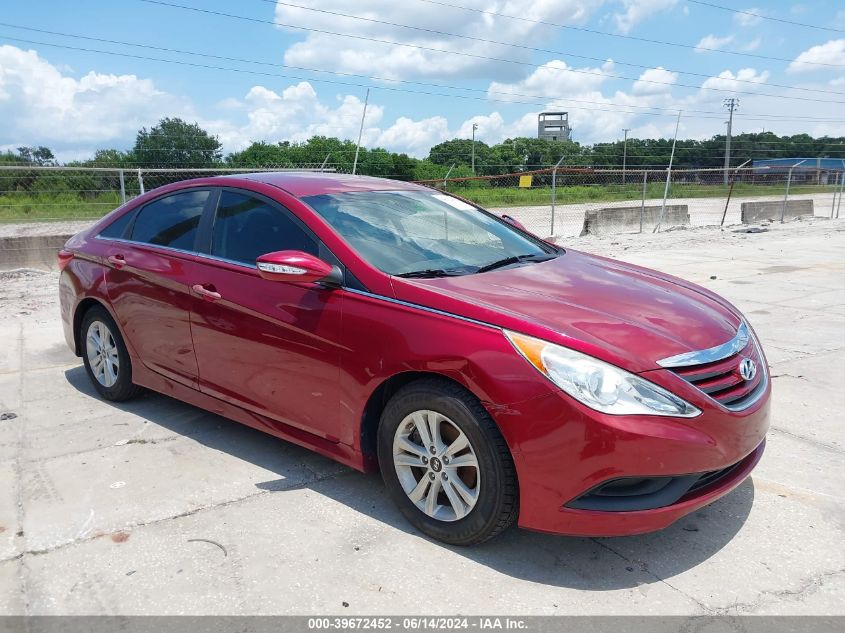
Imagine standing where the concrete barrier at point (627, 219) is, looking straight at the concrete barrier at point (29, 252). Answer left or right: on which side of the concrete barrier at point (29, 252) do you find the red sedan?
left

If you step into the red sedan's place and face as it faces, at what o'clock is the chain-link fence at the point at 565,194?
The chain-link fence is roughly at 8 o'clock from the red sedan.

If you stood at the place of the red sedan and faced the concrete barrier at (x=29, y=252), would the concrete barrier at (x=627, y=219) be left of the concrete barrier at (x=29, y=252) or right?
right

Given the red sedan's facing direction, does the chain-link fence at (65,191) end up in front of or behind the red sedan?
behind

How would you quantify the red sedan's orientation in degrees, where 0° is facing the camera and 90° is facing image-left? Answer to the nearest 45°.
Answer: approximately 315°

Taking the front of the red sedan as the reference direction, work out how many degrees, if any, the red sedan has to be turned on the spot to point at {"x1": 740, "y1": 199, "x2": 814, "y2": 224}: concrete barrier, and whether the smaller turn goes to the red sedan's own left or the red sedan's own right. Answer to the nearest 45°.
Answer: approximately 90° to the red sedan's own left

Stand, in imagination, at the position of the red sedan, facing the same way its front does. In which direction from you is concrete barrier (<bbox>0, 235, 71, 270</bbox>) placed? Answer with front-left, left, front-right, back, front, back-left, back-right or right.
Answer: back
